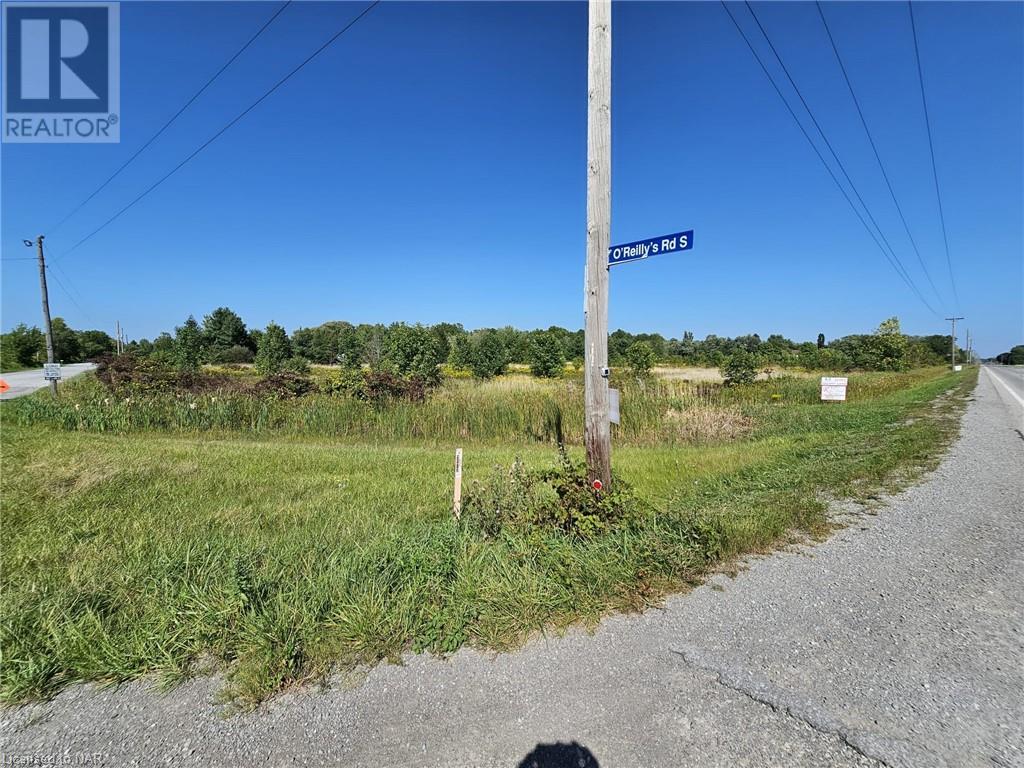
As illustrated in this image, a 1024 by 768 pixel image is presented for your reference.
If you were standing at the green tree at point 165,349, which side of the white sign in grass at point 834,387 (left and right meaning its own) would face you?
right

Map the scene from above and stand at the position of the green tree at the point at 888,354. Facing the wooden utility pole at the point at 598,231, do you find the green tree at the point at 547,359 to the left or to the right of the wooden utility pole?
right

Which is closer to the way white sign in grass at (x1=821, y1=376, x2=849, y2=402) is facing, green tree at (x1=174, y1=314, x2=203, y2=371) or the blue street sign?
the blue street sign

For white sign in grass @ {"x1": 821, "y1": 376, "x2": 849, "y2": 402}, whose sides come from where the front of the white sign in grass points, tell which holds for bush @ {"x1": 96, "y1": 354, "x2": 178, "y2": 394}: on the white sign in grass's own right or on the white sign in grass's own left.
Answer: on the white sign in grass's own right

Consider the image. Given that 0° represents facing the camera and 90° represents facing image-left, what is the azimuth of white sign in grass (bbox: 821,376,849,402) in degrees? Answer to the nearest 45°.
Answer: approximately 0°

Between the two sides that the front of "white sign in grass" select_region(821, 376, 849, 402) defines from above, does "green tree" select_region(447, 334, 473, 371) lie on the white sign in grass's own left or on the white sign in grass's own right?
on the white sign in grass's own right

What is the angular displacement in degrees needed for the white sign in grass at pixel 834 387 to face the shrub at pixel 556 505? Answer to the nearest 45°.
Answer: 0° — it already faces it

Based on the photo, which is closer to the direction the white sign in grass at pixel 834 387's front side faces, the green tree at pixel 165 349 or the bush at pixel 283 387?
the bush

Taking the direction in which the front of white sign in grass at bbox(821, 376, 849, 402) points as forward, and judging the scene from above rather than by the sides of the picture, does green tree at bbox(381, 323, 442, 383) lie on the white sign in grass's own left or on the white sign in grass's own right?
on the white sign in grass's own right

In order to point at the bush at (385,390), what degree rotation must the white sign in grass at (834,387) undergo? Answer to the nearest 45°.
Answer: approximately 45° to its right

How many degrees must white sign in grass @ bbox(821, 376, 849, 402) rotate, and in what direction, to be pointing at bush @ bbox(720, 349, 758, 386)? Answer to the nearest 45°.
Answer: approximately 135° to its right
